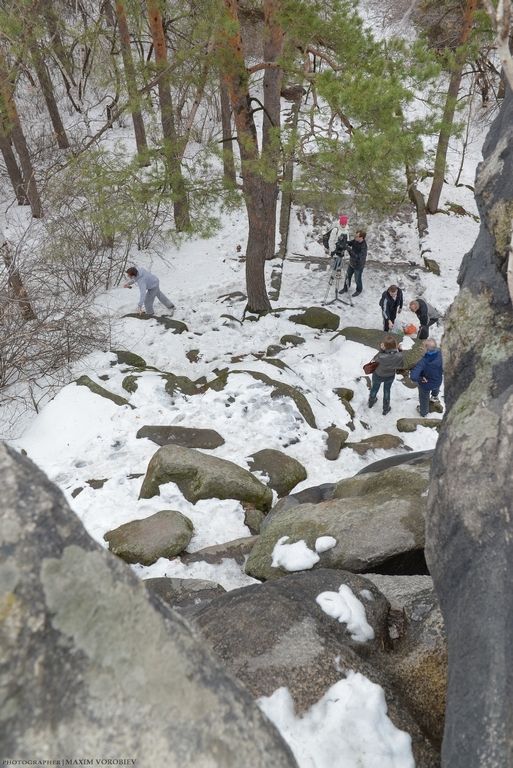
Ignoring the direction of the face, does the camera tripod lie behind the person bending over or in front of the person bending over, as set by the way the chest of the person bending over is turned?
behind

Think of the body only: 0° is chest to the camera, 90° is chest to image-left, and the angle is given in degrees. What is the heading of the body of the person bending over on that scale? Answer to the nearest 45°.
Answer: approximately 90°

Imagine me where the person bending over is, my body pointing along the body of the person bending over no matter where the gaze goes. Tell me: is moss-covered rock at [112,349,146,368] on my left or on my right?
on my left

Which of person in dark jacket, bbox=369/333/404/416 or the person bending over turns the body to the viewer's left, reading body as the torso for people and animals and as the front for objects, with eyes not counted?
the person bending over

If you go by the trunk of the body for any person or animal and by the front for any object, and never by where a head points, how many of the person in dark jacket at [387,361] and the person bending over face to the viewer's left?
1

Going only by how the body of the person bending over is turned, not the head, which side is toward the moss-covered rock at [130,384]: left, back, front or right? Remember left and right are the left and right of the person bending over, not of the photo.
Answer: left
